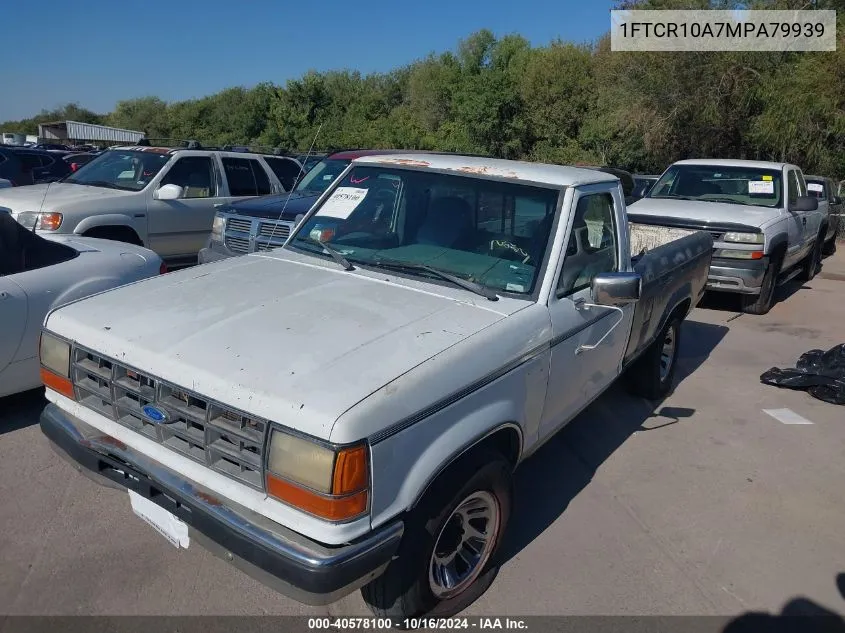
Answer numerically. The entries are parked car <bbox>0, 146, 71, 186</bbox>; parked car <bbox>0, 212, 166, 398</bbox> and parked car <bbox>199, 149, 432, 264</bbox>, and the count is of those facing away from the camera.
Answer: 0

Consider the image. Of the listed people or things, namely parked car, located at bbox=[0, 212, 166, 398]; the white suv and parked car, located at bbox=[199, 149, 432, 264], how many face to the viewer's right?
0

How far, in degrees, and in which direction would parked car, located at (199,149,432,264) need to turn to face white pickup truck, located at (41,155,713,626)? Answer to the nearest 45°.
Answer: approximately 45° to its left

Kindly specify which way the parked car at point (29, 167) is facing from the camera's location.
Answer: facing the viewer and to the left of the viewer

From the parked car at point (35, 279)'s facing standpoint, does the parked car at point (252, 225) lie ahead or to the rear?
to the rear

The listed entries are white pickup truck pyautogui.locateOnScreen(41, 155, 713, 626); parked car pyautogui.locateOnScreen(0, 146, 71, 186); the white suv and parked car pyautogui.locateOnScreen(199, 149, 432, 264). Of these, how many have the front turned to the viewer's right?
0

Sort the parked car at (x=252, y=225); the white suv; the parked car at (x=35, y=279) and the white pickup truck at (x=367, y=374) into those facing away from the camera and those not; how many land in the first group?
0

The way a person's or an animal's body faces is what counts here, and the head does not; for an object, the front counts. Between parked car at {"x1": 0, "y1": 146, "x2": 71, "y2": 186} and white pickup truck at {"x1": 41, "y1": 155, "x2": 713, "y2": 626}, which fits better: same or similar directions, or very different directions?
same or similar directions

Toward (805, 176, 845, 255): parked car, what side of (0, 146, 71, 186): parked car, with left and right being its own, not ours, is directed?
back

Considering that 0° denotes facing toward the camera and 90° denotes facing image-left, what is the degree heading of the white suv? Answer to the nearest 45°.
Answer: approximately 45°
